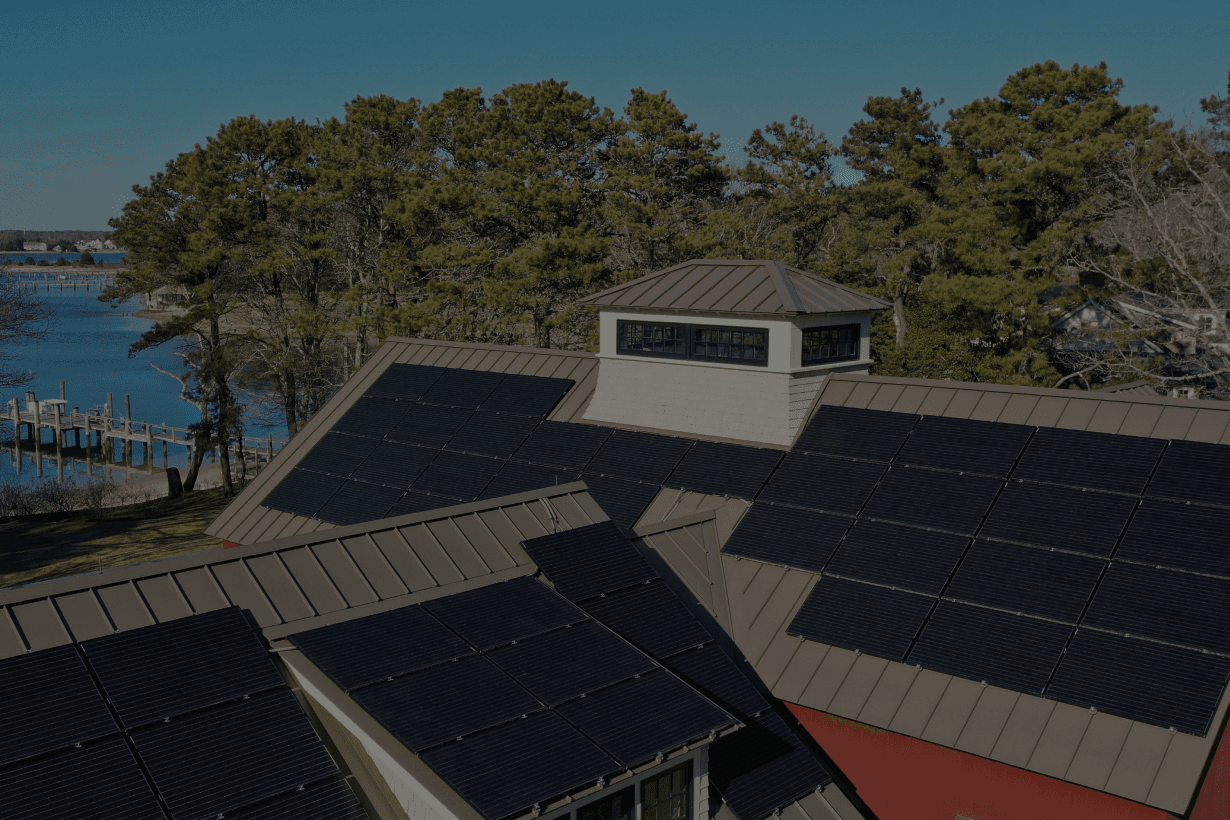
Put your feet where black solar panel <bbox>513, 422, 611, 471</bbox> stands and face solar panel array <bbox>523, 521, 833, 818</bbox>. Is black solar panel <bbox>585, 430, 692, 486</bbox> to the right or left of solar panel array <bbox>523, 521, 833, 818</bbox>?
left

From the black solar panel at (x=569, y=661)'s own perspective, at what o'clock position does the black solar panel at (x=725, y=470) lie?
the black solar panel at (x=725, y=470) is roughly at 8 o'clock from the black solar panel at (x=569, y=661).

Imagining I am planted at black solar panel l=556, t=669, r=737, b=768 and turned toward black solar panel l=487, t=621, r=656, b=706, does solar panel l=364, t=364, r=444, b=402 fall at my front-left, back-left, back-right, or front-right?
front-right

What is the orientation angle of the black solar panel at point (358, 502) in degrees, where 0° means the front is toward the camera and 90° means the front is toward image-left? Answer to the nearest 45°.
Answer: approximately 45°

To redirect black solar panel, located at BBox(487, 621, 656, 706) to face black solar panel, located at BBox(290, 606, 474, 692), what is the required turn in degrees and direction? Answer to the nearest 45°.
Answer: approximately 135° to its right

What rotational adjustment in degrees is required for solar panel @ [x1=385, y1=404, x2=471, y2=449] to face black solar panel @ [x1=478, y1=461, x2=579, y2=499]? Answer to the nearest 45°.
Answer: approximately 90° to its left

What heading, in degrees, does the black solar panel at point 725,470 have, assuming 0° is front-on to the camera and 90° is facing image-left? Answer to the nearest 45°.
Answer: approximately 45°

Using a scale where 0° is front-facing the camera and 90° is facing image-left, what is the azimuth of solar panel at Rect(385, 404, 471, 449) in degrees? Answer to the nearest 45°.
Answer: approximately 45°

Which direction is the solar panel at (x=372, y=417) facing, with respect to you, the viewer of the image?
facing the viewer and to the left of the viewer

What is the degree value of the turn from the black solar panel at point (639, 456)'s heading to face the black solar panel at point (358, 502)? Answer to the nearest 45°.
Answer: approximately 45° to its right

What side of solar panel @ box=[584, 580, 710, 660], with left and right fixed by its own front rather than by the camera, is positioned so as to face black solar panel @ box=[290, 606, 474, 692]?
right

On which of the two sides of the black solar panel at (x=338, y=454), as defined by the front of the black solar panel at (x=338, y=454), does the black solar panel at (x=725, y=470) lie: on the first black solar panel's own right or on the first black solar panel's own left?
on the first black solar panel's own left

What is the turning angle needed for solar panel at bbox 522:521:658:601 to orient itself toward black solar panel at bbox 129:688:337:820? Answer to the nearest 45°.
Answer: approximately 90° to its right
